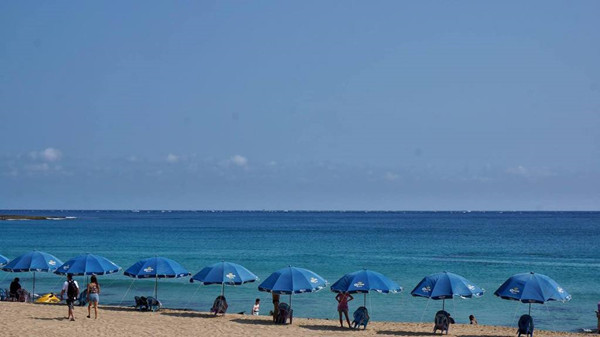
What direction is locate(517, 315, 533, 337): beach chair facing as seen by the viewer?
away from the camera

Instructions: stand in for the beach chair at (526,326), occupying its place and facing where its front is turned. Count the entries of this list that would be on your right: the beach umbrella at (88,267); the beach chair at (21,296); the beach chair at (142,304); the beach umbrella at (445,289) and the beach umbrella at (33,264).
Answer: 0

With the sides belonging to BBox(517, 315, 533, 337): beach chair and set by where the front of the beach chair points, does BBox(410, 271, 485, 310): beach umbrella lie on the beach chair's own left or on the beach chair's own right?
on the beach chair's own left

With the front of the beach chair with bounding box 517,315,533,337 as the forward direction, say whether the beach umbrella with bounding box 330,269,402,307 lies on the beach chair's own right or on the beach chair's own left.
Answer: on the beach chair's own left

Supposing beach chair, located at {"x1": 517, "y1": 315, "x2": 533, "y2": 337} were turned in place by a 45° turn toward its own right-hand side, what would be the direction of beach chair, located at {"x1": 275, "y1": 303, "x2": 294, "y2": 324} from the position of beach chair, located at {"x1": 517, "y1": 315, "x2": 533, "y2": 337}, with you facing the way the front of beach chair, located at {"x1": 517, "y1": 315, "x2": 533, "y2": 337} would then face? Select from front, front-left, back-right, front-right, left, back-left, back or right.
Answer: back-left

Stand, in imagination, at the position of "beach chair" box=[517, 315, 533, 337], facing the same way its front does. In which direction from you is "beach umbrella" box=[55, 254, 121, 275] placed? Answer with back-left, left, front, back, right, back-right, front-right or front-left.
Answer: left

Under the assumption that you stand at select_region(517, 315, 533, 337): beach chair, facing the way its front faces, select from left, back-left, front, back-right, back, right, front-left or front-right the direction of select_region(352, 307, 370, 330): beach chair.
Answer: left

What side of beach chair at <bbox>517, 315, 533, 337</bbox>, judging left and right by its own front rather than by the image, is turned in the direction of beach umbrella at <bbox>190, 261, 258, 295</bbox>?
left

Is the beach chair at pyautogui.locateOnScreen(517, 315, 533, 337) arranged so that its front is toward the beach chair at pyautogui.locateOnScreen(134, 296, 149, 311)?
no

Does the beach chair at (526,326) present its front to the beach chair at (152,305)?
no

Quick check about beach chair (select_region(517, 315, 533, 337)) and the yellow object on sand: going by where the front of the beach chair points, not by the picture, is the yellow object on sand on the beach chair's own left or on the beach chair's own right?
on the beach chair's own left

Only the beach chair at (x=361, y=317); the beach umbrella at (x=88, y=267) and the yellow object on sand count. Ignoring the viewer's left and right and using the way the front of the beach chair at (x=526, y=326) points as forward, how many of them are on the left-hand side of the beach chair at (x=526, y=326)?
3

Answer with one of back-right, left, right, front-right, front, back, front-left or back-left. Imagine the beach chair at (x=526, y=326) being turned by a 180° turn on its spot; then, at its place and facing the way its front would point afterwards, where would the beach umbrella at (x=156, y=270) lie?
right
